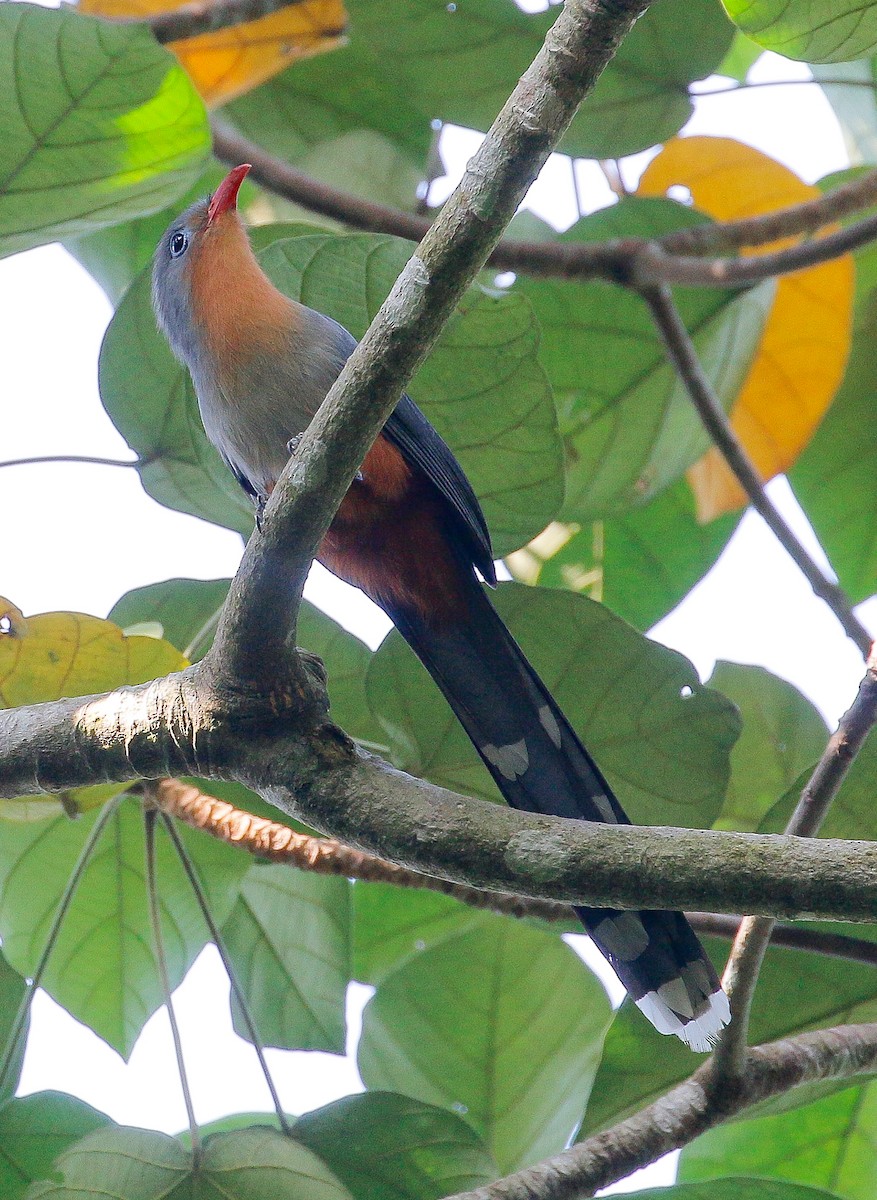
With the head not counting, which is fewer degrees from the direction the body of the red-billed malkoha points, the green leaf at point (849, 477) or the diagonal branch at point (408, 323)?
the diagonal branch

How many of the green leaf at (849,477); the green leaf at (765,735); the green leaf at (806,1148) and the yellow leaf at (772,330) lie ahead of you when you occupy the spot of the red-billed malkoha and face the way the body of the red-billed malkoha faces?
0

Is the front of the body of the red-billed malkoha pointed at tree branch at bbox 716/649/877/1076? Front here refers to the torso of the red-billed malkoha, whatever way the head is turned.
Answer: no

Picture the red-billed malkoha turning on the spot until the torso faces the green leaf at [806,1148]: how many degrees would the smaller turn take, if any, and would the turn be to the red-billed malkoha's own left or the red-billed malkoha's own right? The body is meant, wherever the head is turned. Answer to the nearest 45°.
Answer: approximately 180°

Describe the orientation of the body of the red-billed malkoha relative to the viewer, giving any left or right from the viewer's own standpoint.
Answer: facing the viewer and to the left of the viewer

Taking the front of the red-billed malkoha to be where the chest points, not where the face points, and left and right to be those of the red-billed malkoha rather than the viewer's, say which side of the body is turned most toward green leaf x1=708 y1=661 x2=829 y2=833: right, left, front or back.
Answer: back

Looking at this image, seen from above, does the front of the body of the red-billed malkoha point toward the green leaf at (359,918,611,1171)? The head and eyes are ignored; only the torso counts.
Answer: no

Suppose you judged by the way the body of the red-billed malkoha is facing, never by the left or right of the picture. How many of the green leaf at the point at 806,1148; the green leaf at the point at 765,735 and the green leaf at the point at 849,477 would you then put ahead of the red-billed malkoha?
0
